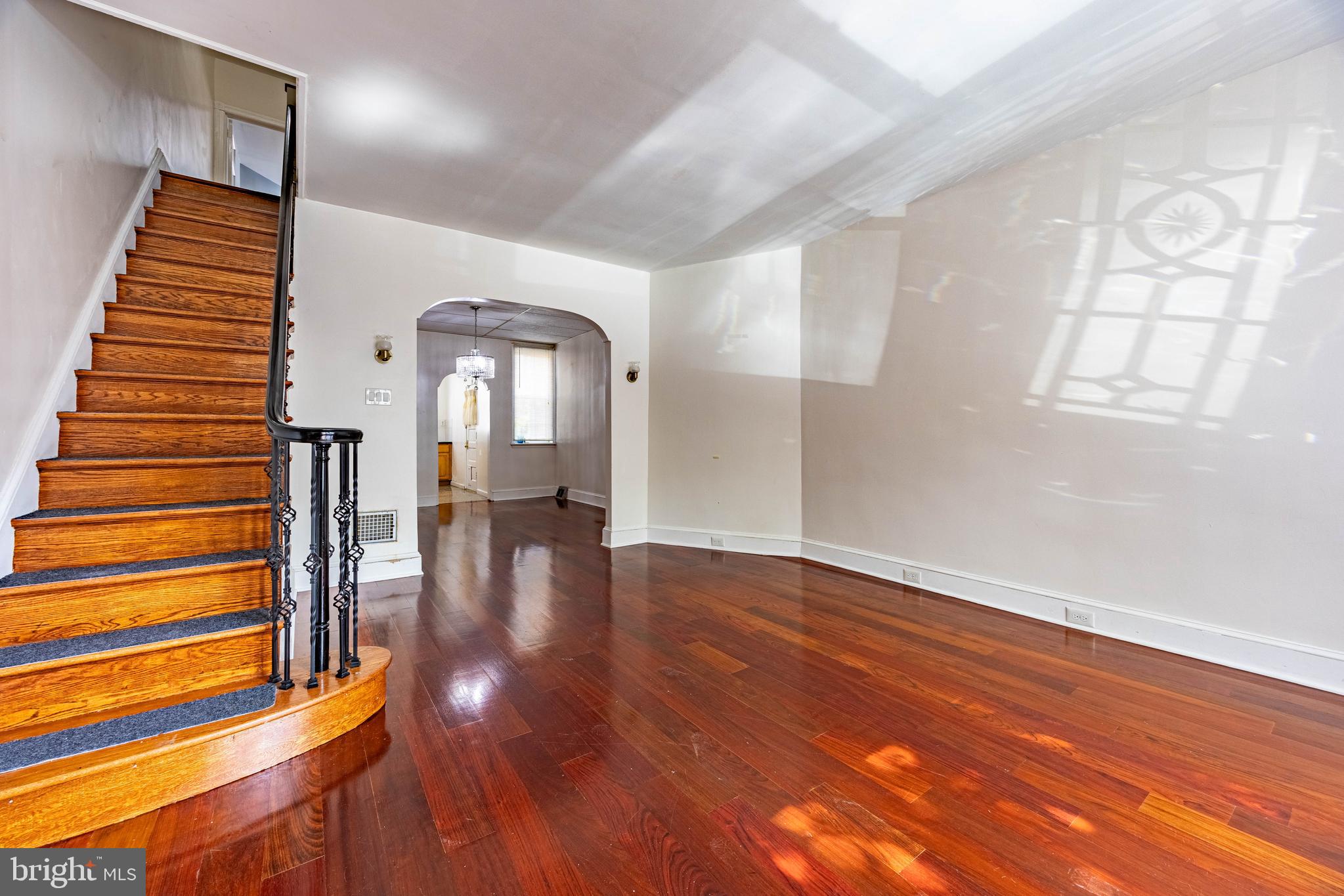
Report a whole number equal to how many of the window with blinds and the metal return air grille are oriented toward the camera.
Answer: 2

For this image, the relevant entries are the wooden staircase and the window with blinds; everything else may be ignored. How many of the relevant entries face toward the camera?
2

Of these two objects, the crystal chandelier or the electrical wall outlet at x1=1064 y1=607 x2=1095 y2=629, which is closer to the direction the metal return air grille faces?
the electrical wall outlet

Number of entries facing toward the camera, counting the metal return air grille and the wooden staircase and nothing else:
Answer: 2

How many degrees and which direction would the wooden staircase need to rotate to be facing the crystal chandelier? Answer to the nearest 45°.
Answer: approximately 135° to its left

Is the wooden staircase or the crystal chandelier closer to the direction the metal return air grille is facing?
the wooden staircase

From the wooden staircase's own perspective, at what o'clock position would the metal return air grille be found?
The metal return air grille is roughly at 7 o'clock from the wooden staircase.

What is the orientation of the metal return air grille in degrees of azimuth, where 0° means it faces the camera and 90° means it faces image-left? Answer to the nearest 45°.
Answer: approximately 0°
